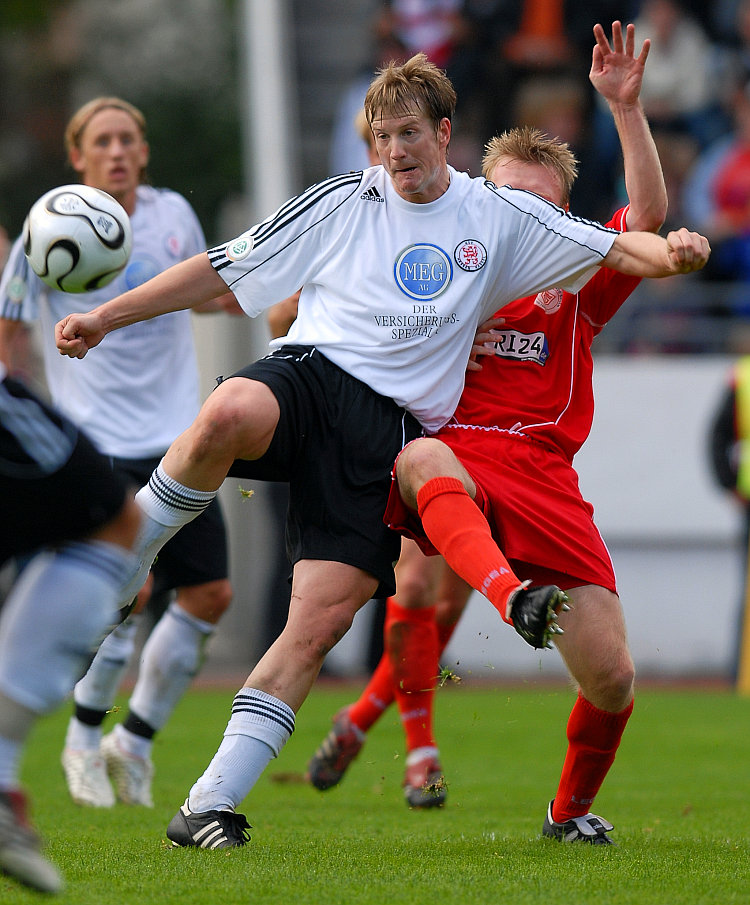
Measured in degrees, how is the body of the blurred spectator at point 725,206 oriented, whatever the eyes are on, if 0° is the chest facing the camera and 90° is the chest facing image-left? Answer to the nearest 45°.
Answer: approximately 0°

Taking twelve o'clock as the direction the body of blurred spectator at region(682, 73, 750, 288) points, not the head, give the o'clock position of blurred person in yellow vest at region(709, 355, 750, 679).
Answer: blurred person in yellow vest at region(709, 355, 750, 679) is roughly at 12 o'clock from blurred spectator at region(682, 73, 750, 288).

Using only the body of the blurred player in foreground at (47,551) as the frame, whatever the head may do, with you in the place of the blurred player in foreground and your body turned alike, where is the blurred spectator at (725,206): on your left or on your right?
on your left

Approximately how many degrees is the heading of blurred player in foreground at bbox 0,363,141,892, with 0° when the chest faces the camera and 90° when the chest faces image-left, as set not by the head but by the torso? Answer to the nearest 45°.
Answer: approximately 270°

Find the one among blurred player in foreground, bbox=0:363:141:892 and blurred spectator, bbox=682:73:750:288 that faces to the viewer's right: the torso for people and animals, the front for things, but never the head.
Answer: the blurred player in foreground

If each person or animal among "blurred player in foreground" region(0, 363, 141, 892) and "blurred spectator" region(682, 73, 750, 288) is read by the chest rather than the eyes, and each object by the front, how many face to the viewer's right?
1

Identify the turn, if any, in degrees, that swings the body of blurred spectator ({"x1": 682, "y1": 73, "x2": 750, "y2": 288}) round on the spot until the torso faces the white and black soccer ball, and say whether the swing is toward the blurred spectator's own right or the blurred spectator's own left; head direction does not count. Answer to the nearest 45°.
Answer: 0° — they already face it
